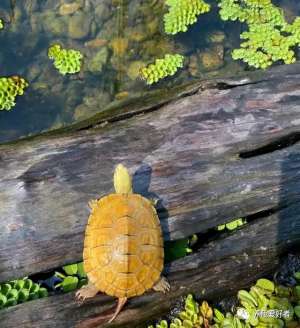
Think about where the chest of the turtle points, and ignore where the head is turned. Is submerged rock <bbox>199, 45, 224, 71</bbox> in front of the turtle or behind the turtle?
in front

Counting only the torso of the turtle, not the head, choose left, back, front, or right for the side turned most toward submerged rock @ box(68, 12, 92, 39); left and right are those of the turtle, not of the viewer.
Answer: front

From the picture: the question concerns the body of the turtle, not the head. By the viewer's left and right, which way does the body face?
facing away from the viewer

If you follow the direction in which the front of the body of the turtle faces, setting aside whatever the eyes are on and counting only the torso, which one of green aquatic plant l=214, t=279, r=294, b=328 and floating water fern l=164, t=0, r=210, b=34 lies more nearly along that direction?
the floating water fern

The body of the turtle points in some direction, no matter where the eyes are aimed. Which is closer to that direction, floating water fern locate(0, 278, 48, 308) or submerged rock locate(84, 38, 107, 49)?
the submerged rock

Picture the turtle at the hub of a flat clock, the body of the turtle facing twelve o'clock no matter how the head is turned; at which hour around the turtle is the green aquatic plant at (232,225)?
The green aquatic plant is roughly at 2 o'clock from the turtle.

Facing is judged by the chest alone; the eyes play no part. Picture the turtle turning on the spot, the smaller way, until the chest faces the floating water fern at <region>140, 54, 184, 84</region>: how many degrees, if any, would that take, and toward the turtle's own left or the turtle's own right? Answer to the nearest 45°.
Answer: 0° — it already faces it

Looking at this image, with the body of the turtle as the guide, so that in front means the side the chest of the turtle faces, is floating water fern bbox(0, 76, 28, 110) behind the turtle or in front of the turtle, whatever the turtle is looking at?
in front

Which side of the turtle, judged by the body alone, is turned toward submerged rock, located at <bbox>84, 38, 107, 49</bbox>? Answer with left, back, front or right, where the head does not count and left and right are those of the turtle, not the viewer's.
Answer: front

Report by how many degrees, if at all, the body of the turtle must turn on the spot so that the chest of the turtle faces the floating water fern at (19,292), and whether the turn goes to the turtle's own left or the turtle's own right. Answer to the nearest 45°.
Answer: approximately 90° to the turtle's own left
